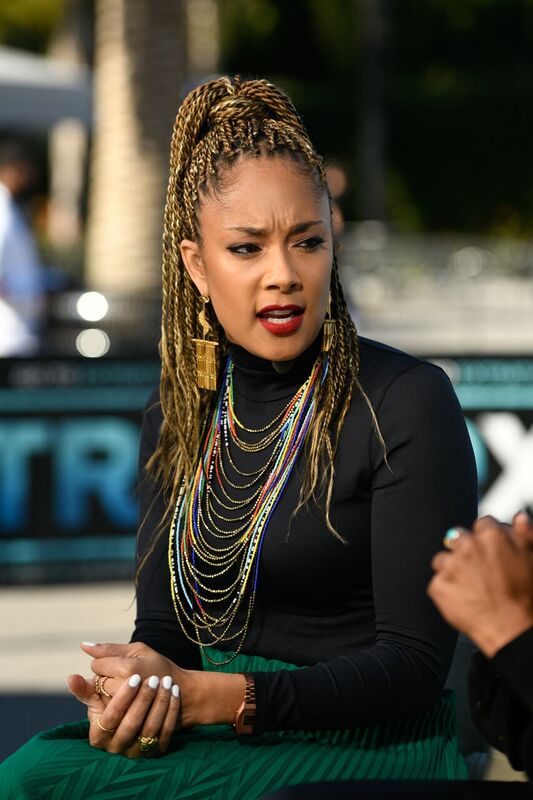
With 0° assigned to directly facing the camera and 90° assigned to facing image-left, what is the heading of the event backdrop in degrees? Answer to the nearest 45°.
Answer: approximately 0°

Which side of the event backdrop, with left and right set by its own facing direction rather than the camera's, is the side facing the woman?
front

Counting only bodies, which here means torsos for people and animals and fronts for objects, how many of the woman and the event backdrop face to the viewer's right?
0

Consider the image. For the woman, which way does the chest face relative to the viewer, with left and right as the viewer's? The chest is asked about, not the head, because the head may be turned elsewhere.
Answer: facing the viewer and to the left of the viewer

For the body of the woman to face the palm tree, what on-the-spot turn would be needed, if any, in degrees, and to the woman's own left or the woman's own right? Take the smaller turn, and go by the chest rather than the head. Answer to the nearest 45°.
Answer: approximately 135° to the woman's own right

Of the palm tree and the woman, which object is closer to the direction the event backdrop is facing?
the woman

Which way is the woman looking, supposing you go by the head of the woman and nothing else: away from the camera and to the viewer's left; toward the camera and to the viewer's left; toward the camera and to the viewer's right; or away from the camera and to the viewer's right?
toward the camera and to the viewer's right

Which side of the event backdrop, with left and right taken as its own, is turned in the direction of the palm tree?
back

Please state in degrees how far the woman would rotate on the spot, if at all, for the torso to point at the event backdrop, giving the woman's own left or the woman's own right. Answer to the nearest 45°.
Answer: approximately 135° to the woman's own right
